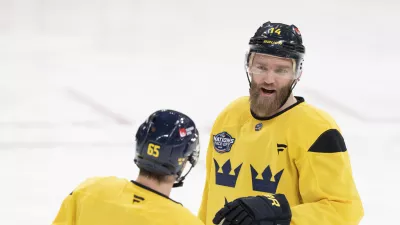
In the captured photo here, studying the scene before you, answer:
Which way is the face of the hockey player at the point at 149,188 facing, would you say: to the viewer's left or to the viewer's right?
to the viewer's right

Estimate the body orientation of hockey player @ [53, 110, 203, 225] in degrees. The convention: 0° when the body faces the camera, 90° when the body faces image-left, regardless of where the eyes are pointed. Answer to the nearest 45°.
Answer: approximately 225°

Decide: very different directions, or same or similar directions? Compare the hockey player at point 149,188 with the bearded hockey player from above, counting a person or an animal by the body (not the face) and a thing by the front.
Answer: very different directions

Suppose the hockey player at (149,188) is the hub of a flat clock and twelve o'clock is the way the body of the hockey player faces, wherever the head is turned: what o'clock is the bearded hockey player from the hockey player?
The bearded hockey player is roughly at 12 o'clock from the hockey player.

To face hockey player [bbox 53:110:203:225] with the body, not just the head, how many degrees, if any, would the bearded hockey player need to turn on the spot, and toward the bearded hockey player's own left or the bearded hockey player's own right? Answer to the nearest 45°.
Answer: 0° — they already face them

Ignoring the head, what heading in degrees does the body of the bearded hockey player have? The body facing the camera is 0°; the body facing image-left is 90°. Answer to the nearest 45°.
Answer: approximately 45°
